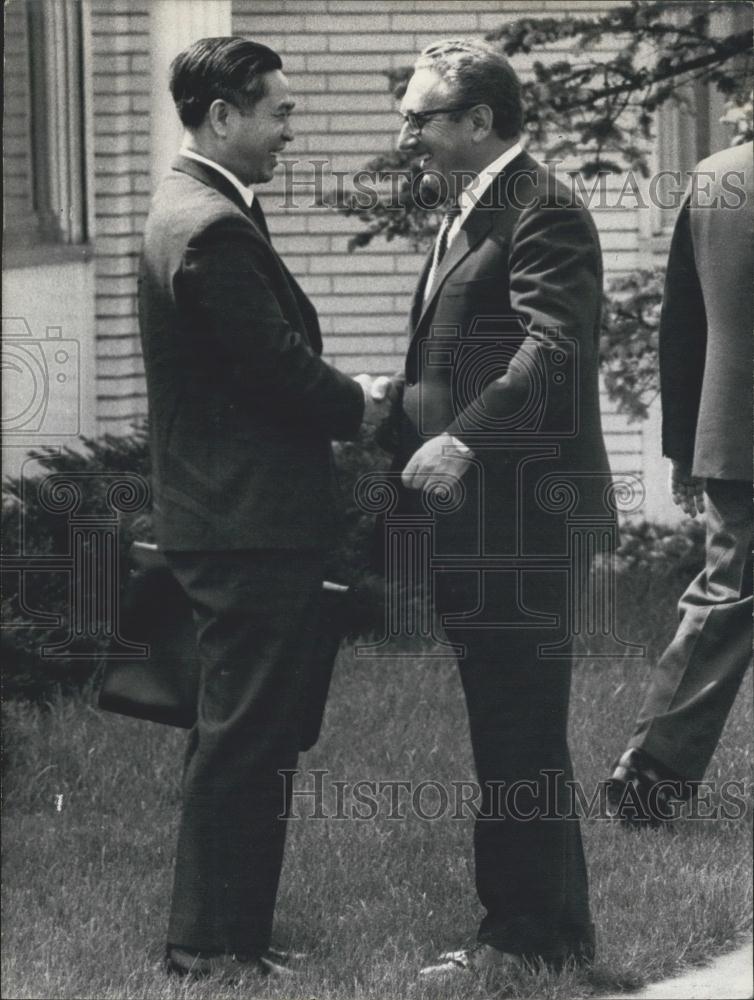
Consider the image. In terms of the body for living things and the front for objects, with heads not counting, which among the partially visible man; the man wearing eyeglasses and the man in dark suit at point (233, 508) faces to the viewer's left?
the man wearing eyeglasses

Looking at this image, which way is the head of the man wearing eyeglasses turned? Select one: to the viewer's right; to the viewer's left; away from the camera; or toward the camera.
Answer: to the viewer's left

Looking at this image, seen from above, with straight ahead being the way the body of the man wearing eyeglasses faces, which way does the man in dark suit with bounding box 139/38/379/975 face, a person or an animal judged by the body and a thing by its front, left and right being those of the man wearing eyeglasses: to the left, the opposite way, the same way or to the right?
the opposite way

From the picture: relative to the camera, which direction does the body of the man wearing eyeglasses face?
to the viewer's left

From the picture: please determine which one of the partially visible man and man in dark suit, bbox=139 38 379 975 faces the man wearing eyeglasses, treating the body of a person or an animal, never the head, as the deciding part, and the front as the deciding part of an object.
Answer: the man in dark suit

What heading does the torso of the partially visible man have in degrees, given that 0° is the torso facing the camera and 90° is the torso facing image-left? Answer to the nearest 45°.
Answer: approximately 225°

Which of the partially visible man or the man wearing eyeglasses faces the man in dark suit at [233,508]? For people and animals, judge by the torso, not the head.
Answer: the man wearing eyeglasses

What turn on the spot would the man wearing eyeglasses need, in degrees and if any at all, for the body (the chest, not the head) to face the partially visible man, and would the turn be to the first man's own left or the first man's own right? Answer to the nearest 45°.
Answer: approximately 135° to the first man's own right

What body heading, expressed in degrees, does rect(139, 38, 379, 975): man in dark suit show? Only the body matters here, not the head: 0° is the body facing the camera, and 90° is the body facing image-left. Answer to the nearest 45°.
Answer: approximately 270°

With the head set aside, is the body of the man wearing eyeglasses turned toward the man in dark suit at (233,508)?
yes

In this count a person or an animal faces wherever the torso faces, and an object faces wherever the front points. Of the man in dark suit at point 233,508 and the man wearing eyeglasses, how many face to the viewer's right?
1

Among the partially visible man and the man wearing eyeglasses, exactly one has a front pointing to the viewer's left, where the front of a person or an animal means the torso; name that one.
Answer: the man wearing eyeglasses

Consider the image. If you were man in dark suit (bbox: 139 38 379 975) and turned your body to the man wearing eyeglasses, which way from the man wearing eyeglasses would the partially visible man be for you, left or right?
left

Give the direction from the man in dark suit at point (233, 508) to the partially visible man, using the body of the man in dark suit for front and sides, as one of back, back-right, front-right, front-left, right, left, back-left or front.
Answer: front-left
